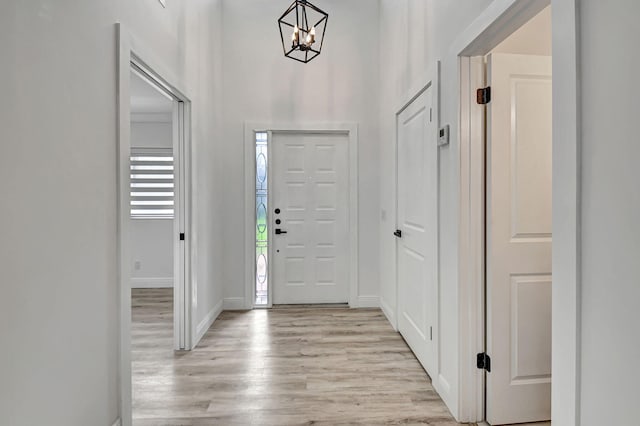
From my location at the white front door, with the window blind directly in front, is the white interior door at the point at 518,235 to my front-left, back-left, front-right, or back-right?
back-left

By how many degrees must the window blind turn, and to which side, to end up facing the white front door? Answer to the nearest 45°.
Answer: approximately 45° to its left

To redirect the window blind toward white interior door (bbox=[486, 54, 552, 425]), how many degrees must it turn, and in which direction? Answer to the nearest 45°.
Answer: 0° — it already faces it

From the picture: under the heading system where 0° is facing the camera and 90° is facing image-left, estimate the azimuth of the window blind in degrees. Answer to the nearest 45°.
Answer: approximately 0°

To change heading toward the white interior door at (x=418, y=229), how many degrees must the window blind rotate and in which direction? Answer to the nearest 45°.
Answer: approximately 45° to its left
